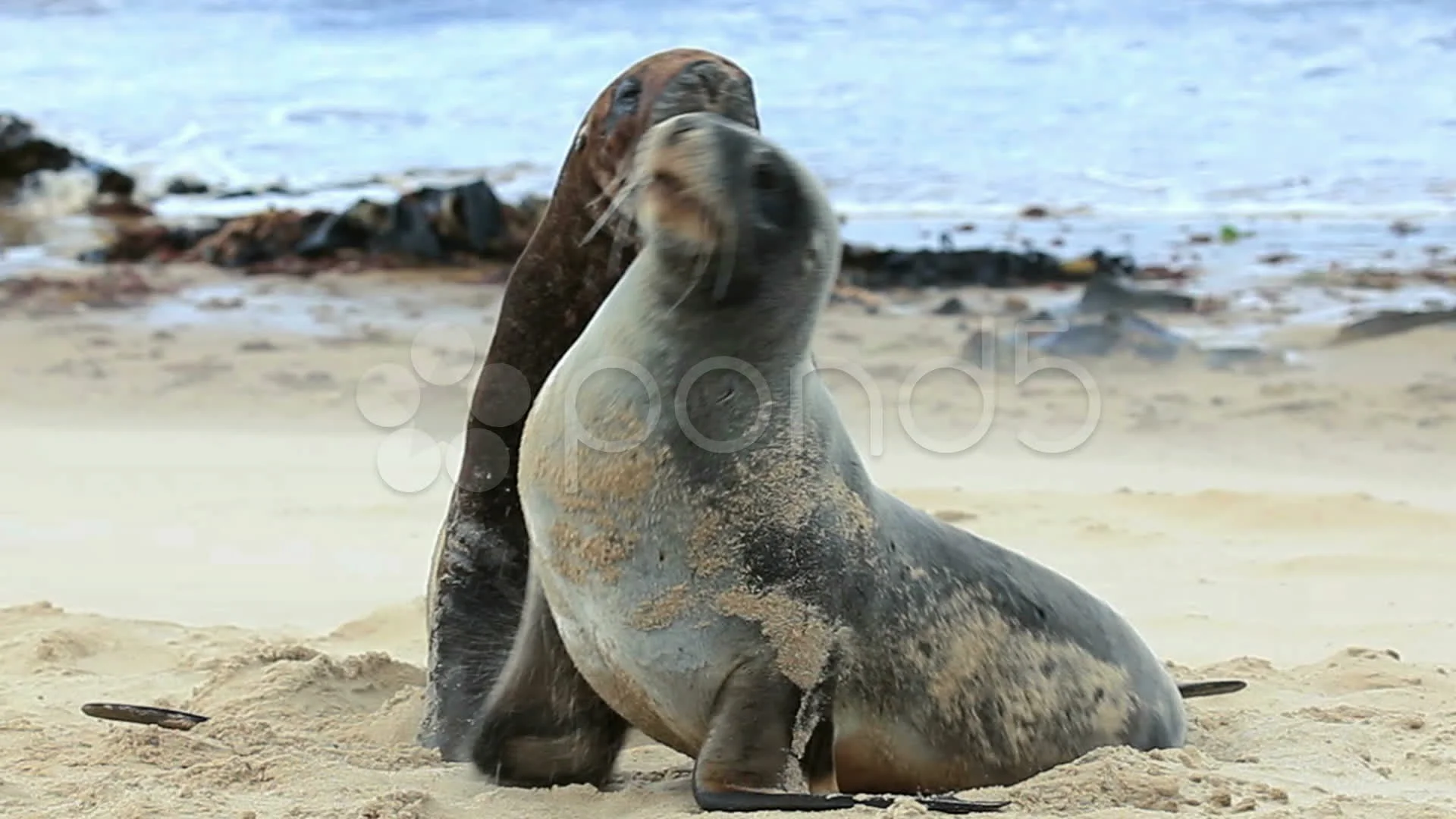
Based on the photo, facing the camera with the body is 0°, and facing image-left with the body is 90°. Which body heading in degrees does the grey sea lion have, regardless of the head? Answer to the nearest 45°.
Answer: approximately 45°

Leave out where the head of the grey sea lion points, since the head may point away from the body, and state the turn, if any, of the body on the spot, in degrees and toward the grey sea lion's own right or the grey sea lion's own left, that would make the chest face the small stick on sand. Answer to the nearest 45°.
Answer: approximately 90° to the grey sea lion's own right
